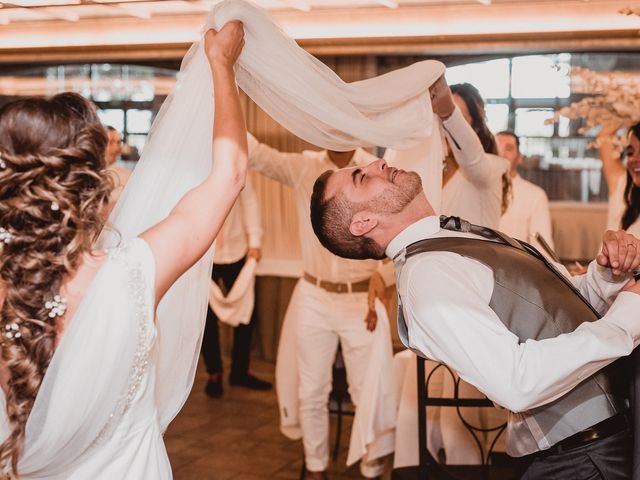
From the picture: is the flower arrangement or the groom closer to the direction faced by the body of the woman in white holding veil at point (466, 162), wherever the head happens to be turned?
the groom

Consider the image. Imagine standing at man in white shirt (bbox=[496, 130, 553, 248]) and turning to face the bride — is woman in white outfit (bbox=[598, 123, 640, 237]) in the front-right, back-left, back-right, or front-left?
front-left

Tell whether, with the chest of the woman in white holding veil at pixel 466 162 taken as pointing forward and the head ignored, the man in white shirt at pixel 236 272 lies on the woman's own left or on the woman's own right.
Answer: on the woman's own right

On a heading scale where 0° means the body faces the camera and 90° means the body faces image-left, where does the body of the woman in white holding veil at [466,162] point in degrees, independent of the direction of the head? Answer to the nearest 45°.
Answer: approximately 45°

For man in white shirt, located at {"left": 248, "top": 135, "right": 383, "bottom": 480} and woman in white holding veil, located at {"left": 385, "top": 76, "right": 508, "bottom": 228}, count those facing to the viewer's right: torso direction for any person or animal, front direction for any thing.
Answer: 0

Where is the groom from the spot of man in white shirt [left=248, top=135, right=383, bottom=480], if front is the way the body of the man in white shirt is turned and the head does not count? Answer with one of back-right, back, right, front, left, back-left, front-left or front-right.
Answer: front

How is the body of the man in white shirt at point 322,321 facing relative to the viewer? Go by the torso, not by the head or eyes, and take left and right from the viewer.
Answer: facing the viewer

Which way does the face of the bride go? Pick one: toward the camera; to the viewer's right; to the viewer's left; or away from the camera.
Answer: away from the camera

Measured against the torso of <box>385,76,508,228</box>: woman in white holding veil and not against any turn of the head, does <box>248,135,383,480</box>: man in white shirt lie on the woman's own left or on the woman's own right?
on the woman's own right

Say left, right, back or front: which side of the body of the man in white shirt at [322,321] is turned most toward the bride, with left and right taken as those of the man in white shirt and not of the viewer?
front

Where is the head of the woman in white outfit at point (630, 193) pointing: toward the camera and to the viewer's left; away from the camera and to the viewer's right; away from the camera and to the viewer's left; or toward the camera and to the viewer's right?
toward the camera and to the viewer's left

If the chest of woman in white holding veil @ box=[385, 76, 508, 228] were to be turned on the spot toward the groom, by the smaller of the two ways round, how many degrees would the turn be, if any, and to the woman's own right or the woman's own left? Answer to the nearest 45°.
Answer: approximately 45° to the woman's own left
